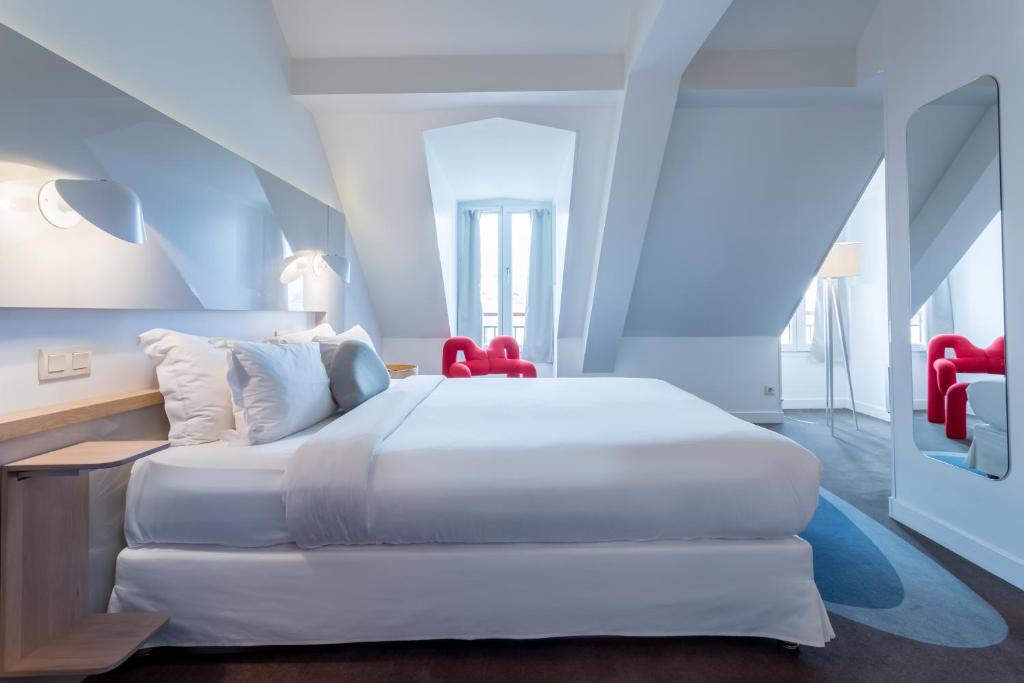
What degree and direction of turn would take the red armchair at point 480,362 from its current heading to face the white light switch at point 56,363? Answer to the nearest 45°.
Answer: approximately 90° to its right

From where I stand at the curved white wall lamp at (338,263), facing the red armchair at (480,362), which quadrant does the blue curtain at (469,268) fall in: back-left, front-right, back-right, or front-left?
front-left

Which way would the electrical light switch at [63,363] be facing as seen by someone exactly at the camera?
facing the viewer and to the right of the viewer

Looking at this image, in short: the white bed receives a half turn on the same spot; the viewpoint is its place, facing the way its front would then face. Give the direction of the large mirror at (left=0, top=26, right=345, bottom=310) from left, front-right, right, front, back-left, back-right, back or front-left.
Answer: front

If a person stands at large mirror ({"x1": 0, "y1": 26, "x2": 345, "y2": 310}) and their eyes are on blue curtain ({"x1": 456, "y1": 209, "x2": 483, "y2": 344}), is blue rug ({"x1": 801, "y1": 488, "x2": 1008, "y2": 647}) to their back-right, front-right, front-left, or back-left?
front-right

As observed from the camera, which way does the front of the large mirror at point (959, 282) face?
facing the viewer and to the left of the viewer

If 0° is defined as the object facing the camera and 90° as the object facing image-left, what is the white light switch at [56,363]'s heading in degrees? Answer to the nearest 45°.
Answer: approximately 315°

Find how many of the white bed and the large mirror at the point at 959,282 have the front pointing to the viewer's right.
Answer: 1

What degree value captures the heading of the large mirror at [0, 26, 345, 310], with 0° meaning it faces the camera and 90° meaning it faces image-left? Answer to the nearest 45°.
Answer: approximately 315°

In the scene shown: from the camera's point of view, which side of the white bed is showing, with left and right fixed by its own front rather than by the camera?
right
